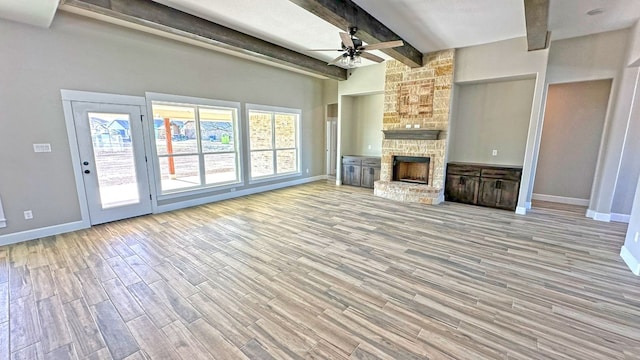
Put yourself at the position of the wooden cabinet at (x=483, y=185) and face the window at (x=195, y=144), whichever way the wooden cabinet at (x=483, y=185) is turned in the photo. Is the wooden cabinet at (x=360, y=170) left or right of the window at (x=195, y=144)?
right

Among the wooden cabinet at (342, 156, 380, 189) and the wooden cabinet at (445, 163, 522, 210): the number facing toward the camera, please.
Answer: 2

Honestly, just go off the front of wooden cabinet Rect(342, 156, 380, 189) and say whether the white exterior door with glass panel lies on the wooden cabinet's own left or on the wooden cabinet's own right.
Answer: on the wooden cabinet's own right

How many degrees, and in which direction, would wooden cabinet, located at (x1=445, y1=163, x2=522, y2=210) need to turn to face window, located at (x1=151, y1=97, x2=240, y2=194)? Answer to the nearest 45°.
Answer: approximately 45° to its right

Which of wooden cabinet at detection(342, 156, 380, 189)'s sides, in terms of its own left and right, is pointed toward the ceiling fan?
front

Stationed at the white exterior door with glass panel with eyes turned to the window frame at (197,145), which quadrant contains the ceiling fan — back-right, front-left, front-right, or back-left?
front-right

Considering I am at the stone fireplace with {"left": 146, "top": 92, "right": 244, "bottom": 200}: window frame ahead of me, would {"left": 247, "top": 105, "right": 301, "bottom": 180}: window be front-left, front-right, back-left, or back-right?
front-right

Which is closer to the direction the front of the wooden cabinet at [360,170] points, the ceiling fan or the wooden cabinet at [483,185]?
the ceiling fan

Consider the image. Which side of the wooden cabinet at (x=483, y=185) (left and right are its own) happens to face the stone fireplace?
right

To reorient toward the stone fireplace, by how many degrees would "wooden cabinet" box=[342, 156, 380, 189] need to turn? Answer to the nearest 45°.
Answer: approximately 45° to its left

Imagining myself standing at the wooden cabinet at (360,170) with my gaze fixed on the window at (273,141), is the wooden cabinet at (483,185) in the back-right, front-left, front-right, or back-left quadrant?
back-left

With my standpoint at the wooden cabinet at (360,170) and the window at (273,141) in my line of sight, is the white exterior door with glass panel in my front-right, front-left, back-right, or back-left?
front-left

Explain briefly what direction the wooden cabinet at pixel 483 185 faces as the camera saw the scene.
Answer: facing the viewer

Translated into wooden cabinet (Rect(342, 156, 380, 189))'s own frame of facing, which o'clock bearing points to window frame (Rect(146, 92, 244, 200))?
The window frame is roughly at 2 o'clock from the wooden cabinet.

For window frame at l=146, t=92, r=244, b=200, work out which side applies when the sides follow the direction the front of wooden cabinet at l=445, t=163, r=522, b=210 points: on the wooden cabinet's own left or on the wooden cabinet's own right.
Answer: on the wooden cabinet's own right

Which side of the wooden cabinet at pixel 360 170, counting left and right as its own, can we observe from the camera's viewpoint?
front

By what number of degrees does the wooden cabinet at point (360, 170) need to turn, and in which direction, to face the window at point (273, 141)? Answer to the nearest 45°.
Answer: approximately 90° to its right
